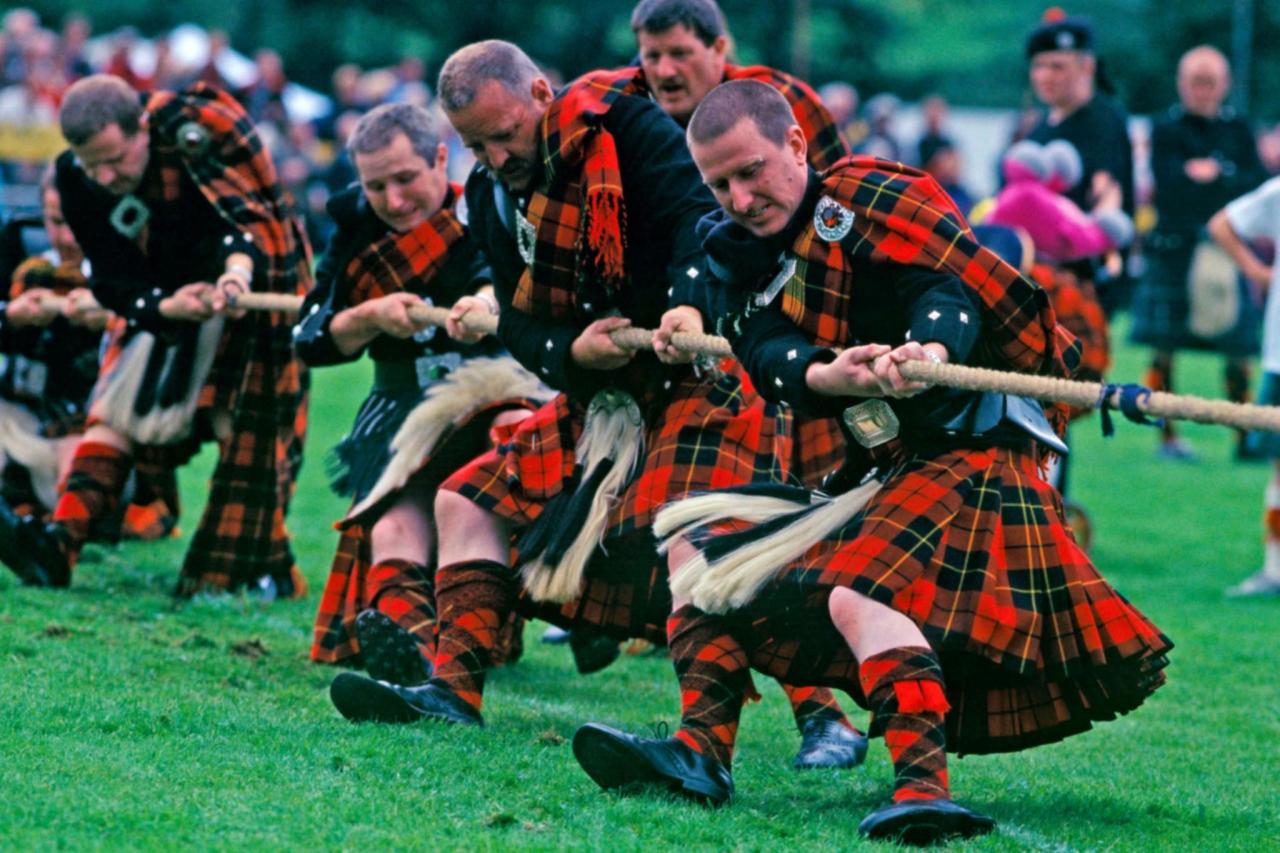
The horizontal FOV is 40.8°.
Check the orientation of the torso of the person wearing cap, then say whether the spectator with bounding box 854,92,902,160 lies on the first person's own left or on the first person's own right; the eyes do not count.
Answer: on the first person's own right

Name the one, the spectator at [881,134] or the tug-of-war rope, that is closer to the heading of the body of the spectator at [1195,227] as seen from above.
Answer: the tug-of-war rope

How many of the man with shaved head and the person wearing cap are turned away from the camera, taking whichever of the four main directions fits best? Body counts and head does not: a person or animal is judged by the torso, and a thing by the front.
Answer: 0

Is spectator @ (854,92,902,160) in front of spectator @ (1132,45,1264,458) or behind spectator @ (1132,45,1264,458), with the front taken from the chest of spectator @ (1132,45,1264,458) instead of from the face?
behind

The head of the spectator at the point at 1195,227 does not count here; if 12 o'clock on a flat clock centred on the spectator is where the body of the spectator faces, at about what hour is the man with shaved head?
The man with shaved head is roughly at 12 o'clock from the spectator.

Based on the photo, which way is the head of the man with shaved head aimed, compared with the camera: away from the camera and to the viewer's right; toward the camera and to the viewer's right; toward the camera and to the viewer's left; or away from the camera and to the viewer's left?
toward the camera and to the viewer's left

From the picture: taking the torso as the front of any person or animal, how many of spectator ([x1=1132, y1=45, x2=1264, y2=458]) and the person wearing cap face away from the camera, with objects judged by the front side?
0
